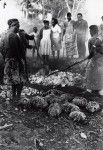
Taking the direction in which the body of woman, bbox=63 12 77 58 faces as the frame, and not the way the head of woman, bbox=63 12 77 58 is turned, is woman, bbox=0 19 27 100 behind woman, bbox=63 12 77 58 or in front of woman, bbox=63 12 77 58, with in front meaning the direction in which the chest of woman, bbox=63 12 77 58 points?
in front

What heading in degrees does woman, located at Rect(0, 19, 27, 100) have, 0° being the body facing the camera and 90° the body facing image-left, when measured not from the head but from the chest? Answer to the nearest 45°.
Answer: approximately 225°

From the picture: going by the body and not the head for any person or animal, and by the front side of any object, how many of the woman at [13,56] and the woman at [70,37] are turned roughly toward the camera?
1

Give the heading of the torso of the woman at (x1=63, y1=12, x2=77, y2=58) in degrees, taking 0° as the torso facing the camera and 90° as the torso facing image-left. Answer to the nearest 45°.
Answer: approximately 0°

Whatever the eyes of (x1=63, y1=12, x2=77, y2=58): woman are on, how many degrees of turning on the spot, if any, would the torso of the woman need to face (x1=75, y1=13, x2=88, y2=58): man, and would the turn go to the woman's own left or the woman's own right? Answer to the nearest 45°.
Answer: approximately 135° to the woman's own left

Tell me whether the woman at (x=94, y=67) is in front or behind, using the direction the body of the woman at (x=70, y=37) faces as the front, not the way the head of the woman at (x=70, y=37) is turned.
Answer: in front

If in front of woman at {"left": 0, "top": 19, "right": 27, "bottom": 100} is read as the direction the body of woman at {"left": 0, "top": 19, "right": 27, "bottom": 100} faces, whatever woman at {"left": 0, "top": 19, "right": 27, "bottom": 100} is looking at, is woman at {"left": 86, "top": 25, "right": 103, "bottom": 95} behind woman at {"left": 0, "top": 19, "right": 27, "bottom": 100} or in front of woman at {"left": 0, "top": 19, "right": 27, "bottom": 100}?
in front
